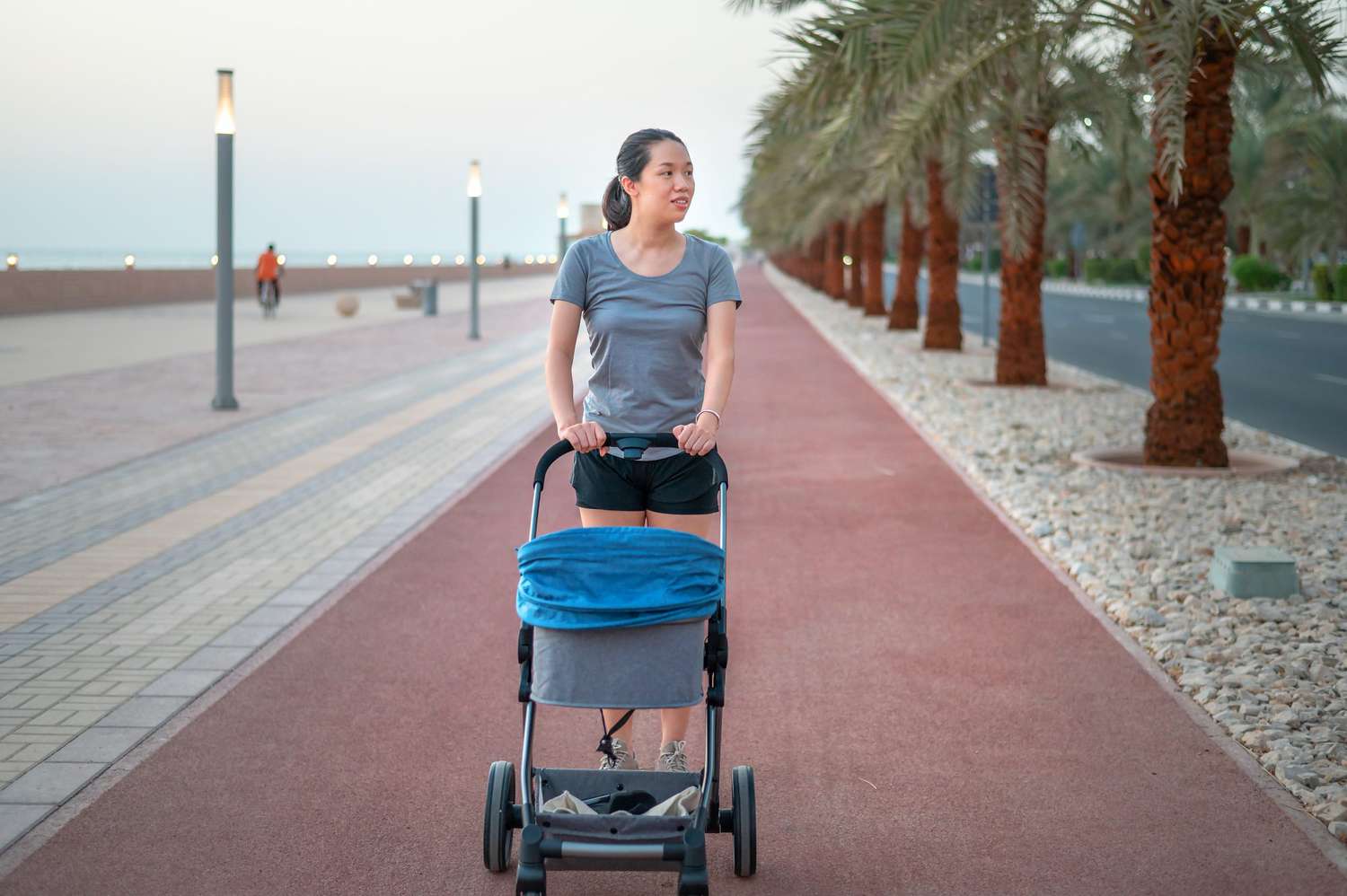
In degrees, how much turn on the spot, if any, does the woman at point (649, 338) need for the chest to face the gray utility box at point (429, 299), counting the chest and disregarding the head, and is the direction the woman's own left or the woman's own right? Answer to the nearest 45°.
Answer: approximately 180°

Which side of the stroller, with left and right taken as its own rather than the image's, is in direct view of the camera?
front

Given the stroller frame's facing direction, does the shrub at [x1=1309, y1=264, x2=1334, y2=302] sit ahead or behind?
behind

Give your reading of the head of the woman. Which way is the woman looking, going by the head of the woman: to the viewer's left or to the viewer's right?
to the viewer's right

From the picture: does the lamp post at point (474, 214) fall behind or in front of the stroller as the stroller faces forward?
behind

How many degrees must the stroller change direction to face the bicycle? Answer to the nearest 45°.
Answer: approximately 180°

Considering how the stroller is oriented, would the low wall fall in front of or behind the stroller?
behind

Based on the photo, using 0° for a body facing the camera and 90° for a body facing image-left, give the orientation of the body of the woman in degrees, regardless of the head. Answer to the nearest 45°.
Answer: approximately 0°

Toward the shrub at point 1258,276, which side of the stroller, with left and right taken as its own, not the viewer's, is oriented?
back
